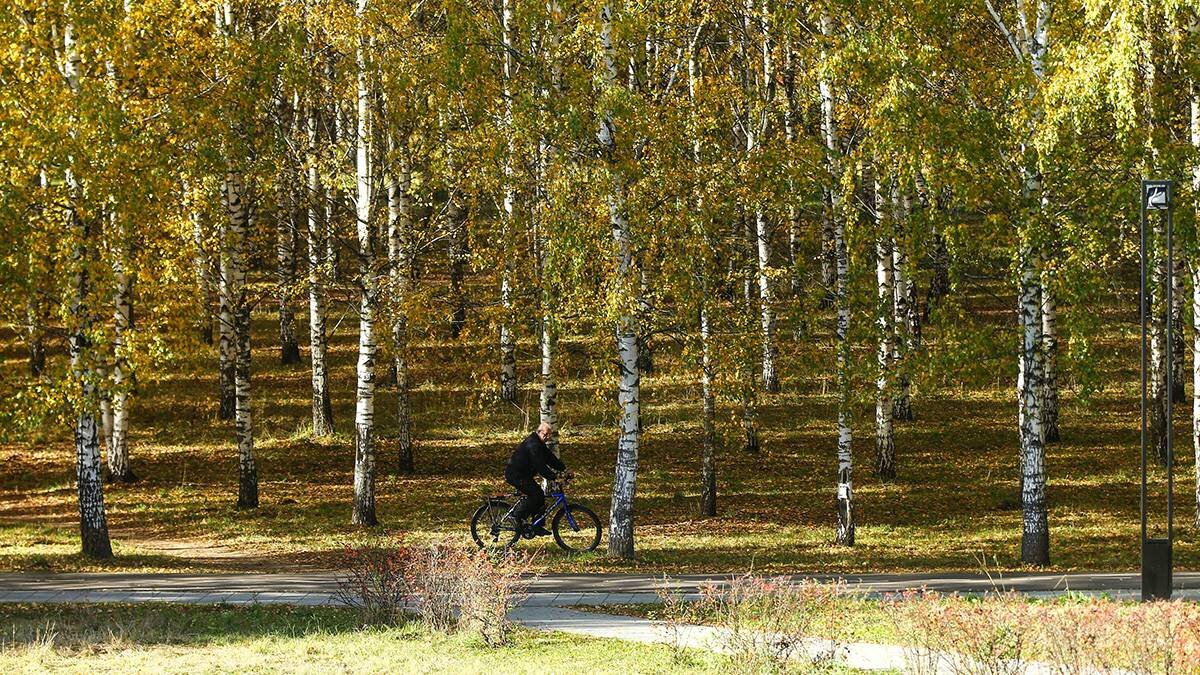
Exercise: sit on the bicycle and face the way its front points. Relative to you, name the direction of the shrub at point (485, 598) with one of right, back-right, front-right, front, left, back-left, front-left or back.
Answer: right

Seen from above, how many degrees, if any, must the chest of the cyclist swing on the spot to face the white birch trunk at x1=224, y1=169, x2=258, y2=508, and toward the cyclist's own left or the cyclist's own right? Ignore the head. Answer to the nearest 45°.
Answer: approximately 135° to the cyclist's own left

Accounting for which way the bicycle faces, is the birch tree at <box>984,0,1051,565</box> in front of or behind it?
in front

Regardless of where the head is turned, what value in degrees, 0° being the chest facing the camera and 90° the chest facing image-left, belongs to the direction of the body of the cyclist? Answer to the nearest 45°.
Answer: approximately 270°

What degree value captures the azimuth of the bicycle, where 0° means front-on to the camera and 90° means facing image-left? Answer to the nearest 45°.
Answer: approximately 270°

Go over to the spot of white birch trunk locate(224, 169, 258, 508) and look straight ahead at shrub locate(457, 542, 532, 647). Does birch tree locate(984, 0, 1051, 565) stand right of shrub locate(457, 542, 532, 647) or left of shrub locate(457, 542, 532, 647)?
left

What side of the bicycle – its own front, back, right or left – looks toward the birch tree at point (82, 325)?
back

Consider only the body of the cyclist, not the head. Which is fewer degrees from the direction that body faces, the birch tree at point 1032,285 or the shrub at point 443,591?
the birch tree

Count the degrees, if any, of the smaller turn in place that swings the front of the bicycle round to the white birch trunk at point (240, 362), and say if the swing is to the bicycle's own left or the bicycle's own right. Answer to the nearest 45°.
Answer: approximately 135° to the bicycle's own left

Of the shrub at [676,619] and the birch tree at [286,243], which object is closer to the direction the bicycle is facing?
the shrub

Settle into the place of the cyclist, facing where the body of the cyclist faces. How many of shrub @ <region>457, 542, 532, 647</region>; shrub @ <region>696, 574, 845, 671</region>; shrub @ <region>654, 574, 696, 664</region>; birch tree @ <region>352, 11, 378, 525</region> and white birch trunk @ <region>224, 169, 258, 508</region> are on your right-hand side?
3

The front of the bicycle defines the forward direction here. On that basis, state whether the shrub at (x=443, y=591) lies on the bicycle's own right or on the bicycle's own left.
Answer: on the bicycle's own right

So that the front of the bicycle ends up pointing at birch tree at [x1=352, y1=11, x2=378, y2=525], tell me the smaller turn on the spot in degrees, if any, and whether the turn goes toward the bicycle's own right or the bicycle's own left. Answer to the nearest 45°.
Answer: approximately 135° to the bicycle's own left
